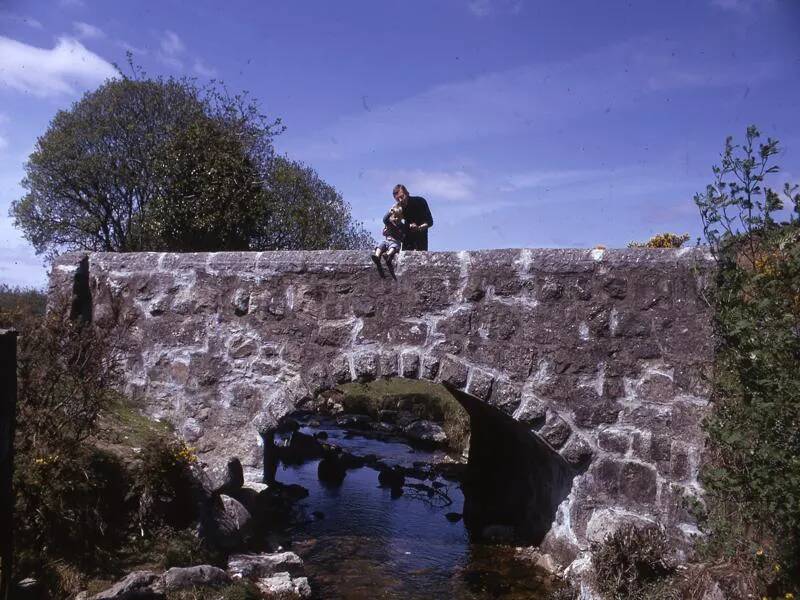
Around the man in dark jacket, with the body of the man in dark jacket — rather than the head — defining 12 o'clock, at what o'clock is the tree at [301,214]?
The tree is roughly at 4 o'clock from the man in dark jacket.

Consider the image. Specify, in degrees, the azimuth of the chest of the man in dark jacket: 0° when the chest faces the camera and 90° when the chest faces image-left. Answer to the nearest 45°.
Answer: approximately 45°

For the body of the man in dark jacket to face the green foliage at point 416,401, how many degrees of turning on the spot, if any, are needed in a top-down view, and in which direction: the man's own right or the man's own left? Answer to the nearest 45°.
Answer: approximately 135° to the man's own right

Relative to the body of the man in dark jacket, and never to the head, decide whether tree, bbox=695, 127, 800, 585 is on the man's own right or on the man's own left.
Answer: on the man's own left

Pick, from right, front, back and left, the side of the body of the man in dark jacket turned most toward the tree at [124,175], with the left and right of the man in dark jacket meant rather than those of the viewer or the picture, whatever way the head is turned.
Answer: right

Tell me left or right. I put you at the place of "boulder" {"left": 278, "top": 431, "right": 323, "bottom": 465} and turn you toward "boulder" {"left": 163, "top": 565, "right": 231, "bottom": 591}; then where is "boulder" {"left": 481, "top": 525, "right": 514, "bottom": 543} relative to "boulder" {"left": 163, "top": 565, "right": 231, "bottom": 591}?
left
